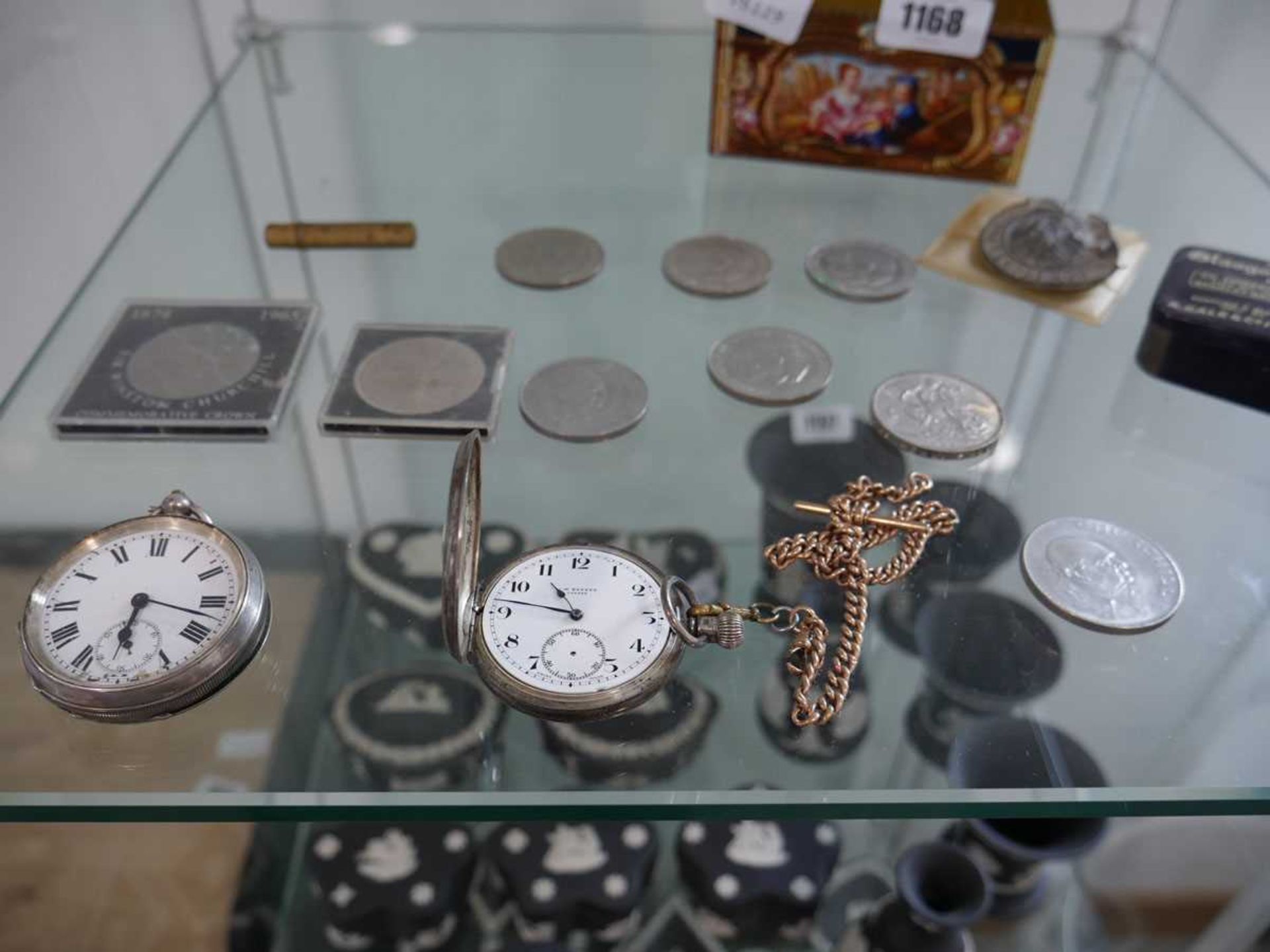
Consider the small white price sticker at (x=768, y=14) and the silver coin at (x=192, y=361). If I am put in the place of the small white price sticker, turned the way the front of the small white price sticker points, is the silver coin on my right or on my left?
on my right

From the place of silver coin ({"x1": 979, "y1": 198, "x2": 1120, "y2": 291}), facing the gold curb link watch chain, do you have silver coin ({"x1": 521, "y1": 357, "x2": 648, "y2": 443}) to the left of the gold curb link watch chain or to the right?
right

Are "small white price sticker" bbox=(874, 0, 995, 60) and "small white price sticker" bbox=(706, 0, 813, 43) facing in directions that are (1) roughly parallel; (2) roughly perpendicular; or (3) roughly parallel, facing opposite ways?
roughly parallel

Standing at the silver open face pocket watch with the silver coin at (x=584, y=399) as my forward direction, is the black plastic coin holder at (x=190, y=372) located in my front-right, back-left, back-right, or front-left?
front-left

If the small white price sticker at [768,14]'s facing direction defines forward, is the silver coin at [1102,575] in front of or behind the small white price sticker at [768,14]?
in front

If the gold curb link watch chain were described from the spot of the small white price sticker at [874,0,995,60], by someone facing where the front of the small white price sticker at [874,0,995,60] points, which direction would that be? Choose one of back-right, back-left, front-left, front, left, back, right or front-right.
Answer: front

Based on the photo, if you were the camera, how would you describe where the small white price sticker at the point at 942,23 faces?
facing the viewer

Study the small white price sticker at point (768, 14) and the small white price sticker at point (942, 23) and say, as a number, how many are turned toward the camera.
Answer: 2

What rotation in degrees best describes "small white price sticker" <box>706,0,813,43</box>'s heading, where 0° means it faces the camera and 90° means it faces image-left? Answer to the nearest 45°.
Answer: approximately 0°

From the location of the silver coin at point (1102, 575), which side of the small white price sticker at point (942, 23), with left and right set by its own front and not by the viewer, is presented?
front

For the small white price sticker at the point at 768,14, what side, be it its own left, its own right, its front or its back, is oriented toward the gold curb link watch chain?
front
